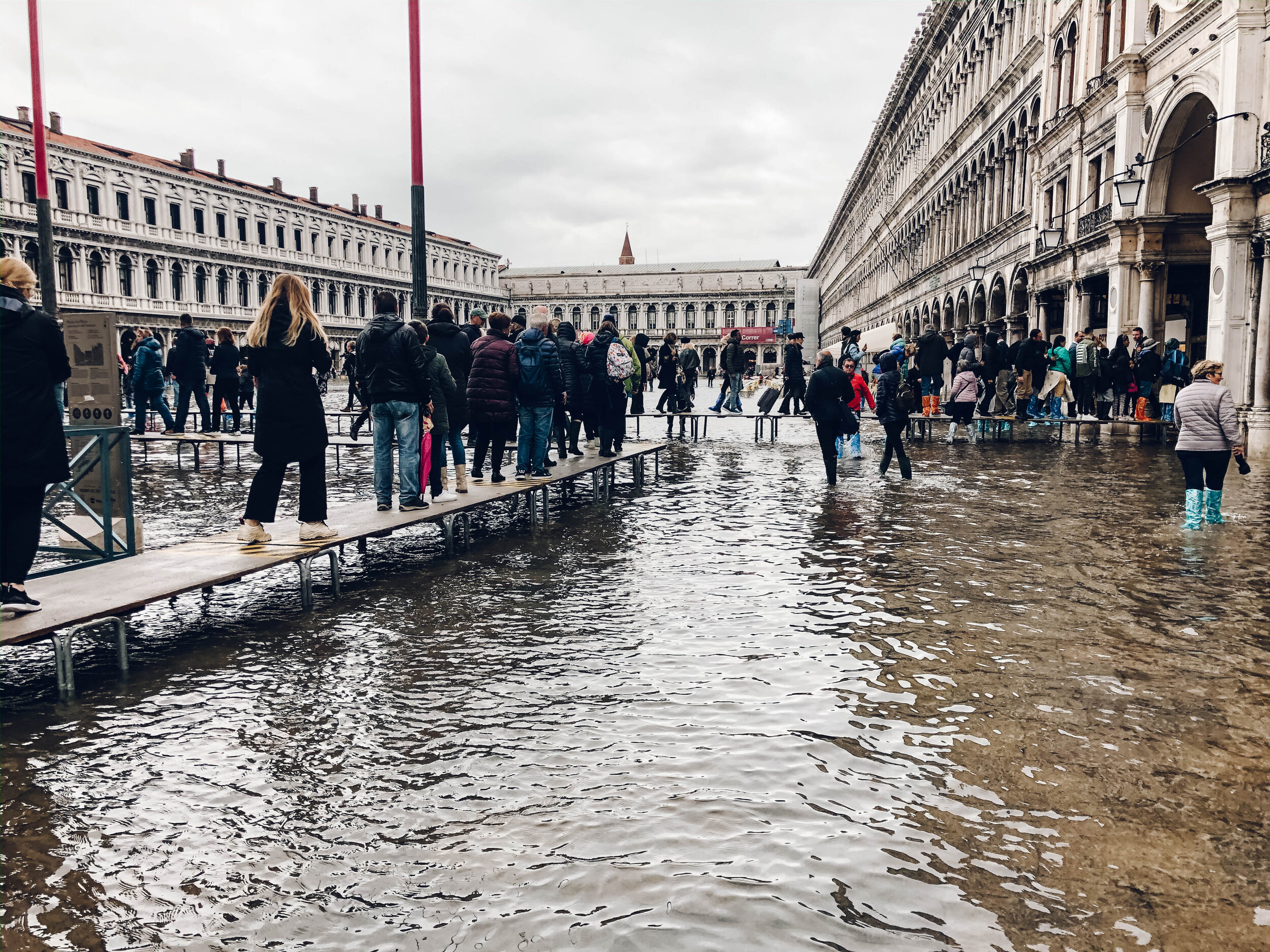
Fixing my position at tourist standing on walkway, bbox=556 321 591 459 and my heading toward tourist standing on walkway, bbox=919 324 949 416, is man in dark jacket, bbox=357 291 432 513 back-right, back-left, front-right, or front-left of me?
back-right

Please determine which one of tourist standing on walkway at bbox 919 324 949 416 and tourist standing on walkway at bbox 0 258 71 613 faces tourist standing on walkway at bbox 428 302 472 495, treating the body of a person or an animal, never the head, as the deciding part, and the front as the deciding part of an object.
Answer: tourist standing on walkway at bbox 0 258 71 613

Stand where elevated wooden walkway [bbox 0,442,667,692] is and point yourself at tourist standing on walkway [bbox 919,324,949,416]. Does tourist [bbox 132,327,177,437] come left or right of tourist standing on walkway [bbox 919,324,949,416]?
left

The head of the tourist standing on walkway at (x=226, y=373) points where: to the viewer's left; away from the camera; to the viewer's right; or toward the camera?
away from the camera

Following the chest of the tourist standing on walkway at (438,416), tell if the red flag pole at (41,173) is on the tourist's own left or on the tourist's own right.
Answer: on the tourist's own left

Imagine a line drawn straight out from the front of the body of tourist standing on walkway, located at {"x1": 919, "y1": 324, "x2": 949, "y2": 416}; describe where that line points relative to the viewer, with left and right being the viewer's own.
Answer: facing away from the viewer

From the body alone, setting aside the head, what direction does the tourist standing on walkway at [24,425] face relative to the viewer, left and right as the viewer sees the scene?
facing away from the viewer and to the right of the viewer

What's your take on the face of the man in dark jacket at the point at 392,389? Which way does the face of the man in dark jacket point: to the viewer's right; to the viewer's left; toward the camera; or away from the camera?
away from the camera
